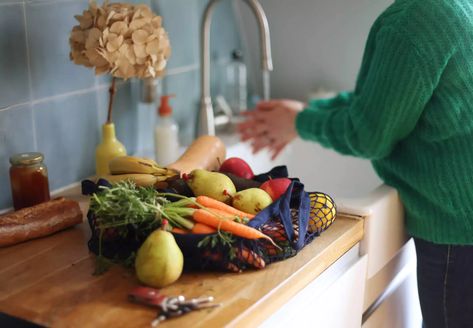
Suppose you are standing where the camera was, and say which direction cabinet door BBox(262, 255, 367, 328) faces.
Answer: facing the viewer and to the right of the viewer

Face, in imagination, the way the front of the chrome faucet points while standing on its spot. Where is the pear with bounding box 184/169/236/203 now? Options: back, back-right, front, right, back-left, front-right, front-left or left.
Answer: right

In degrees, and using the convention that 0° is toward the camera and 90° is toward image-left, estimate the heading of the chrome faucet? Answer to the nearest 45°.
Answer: approximately 270°

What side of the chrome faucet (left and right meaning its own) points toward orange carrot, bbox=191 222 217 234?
right

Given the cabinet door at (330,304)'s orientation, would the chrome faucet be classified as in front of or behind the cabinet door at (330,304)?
behind

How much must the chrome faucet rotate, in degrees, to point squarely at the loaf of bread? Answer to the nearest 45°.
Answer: approximately 135° to its right
